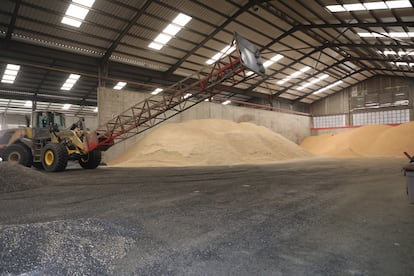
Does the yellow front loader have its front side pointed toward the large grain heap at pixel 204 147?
no
